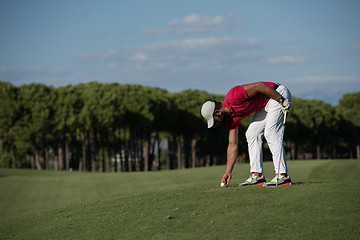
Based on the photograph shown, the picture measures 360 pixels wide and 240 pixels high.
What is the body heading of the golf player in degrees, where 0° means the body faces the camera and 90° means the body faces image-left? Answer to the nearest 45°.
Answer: approximately 90°
